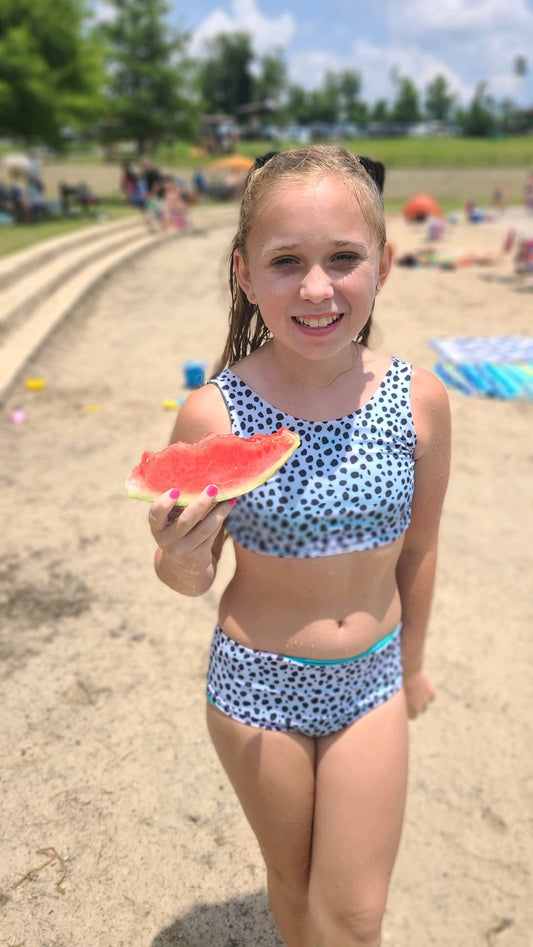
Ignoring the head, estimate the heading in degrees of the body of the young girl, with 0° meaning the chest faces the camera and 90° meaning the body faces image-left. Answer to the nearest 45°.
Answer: approximately 0°

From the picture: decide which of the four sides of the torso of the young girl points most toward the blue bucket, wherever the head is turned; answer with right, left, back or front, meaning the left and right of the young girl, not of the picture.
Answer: back

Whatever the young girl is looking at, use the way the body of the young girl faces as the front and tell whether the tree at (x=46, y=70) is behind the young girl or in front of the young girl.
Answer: behind

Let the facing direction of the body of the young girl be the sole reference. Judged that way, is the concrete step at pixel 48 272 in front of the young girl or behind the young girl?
behind

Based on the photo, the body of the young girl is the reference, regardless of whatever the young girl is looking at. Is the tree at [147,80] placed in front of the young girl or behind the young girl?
behind

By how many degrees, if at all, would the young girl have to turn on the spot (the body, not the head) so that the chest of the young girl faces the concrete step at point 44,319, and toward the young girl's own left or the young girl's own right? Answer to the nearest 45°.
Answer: approximately 180°
